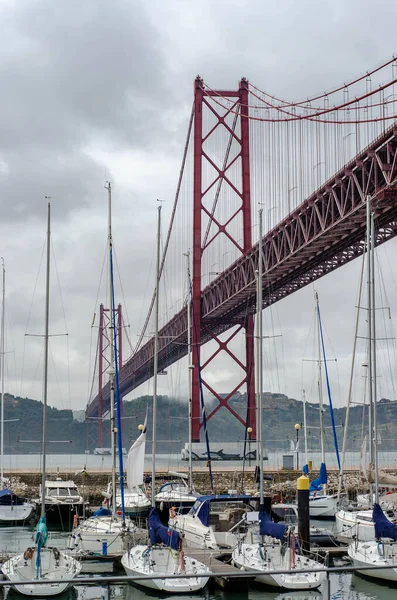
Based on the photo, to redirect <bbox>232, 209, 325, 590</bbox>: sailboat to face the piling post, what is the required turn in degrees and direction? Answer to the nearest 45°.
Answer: approximately 45° to its right

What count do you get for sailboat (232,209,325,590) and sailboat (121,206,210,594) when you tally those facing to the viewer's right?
0

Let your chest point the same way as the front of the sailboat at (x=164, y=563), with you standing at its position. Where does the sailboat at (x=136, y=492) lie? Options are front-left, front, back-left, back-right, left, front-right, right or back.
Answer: front-right

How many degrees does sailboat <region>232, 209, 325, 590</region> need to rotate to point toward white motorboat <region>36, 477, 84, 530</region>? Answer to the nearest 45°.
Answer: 0° — it already faces it

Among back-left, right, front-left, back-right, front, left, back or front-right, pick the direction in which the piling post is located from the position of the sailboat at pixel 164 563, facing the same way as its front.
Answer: right

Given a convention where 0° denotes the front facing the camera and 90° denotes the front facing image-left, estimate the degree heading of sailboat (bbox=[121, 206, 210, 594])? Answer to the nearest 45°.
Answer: approximately 135°

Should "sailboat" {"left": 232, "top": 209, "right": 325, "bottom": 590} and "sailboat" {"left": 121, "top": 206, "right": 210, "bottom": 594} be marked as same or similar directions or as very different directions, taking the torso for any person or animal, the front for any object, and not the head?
same or similar directions
